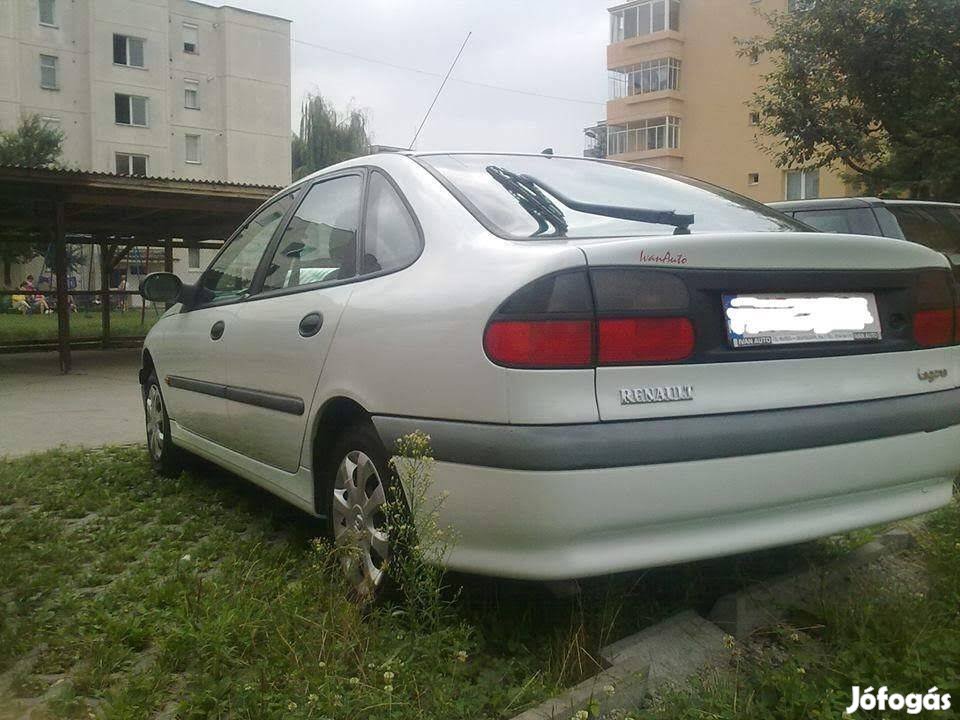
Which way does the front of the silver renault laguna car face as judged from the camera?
facing away from the viewer and to the left of the viewer

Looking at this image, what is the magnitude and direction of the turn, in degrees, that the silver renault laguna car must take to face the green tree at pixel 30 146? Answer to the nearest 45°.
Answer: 0° — it already faces it

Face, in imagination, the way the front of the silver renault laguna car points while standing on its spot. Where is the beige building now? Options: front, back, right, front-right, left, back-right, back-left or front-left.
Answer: front-right

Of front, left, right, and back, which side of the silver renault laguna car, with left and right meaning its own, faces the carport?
front

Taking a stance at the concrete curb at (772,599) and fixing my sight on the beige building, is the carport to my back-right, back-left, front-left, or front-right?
front-left

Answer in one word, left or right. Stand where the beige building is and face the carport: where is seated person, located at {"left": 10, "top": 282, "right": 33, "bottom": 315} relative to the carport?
right

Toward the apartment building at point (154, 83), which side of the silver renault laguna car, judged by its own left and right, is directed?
front
